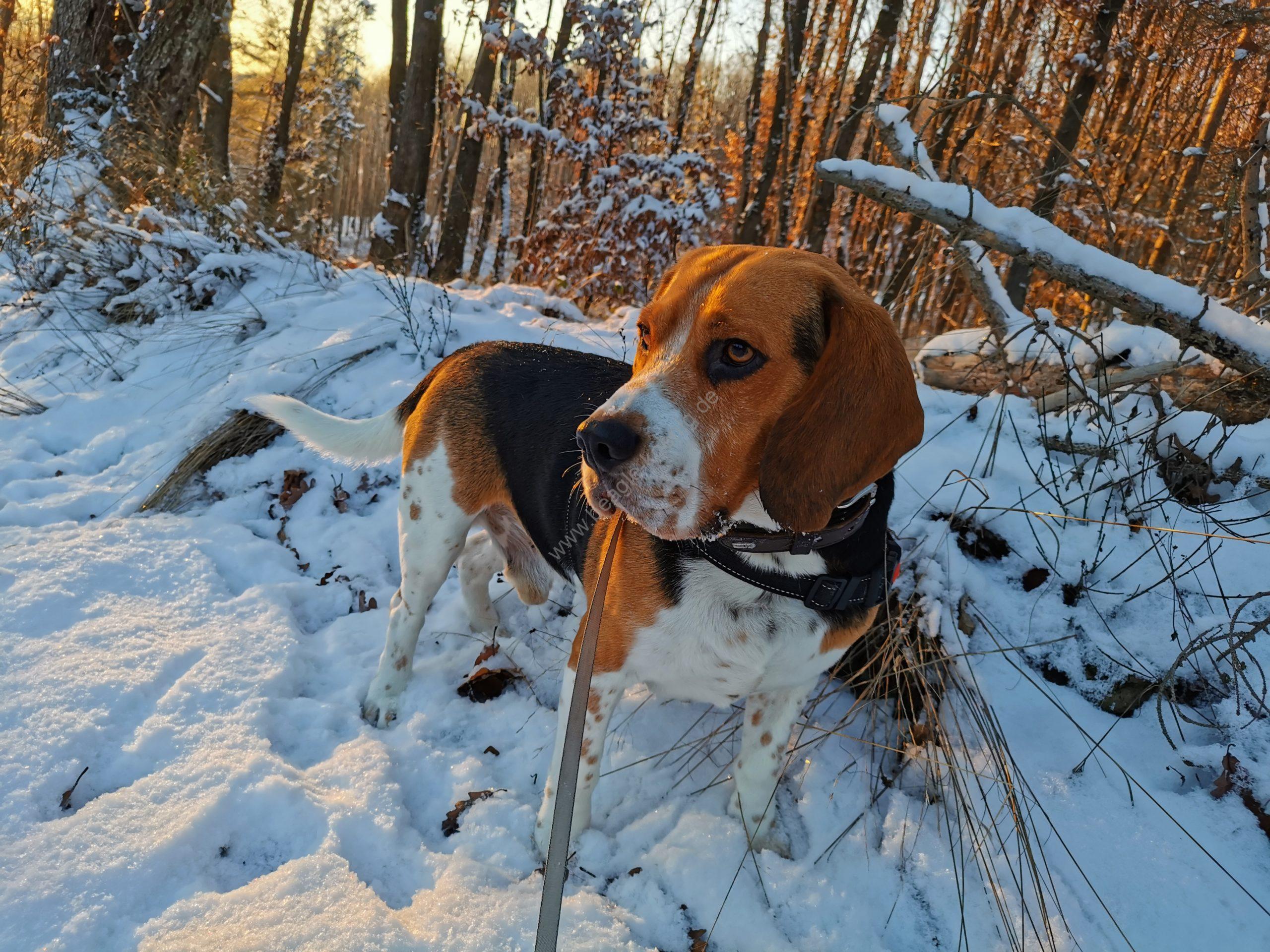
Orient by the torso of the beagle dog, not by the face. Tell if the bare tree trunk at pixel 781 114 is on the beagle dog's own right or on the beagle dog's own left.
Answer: on the beagle dog's own left

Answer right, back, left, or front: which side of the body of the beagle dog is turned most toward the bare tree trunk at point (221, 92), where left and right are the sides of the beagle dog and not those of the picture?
back

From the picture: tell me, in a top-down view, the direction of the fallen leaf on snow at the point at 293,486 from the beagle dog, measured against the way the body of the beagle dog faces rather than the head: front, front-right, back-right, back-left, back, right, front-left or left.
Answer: back

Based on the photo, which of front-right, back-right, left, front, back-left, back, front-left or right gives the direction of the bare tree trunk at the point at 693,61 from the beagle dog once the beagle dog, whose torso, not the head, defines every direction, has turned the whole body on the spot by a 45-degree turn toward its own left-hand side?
left

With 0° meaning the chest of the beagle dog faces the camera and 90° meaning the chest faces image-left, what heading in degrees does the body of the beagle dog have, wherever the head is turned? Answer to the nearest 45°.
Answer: approximately 315°

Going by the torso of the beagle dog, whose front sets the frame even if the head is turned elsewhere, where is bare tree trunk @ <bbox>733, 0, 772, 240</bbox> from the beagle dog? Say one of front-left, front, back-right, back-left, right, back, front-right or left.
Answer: back-left

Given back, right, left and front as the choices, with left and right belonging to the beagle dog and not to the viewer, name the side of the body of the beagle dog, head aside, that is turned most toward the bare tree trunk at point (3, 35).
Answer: back

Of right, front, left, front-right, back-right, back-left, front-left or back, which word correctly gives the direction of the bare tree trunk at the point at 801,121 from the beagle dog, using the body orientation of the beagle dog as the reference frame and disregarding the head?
back-left

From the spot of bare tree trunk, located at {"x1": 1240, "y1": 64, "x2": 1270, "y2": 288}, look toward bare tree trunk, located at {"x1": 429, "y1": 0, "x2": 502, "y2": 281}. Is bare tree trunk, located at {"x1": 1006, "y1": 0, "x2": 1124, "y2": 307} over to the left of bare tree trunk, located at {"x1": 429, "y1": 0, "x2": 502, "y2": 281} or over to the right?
right
